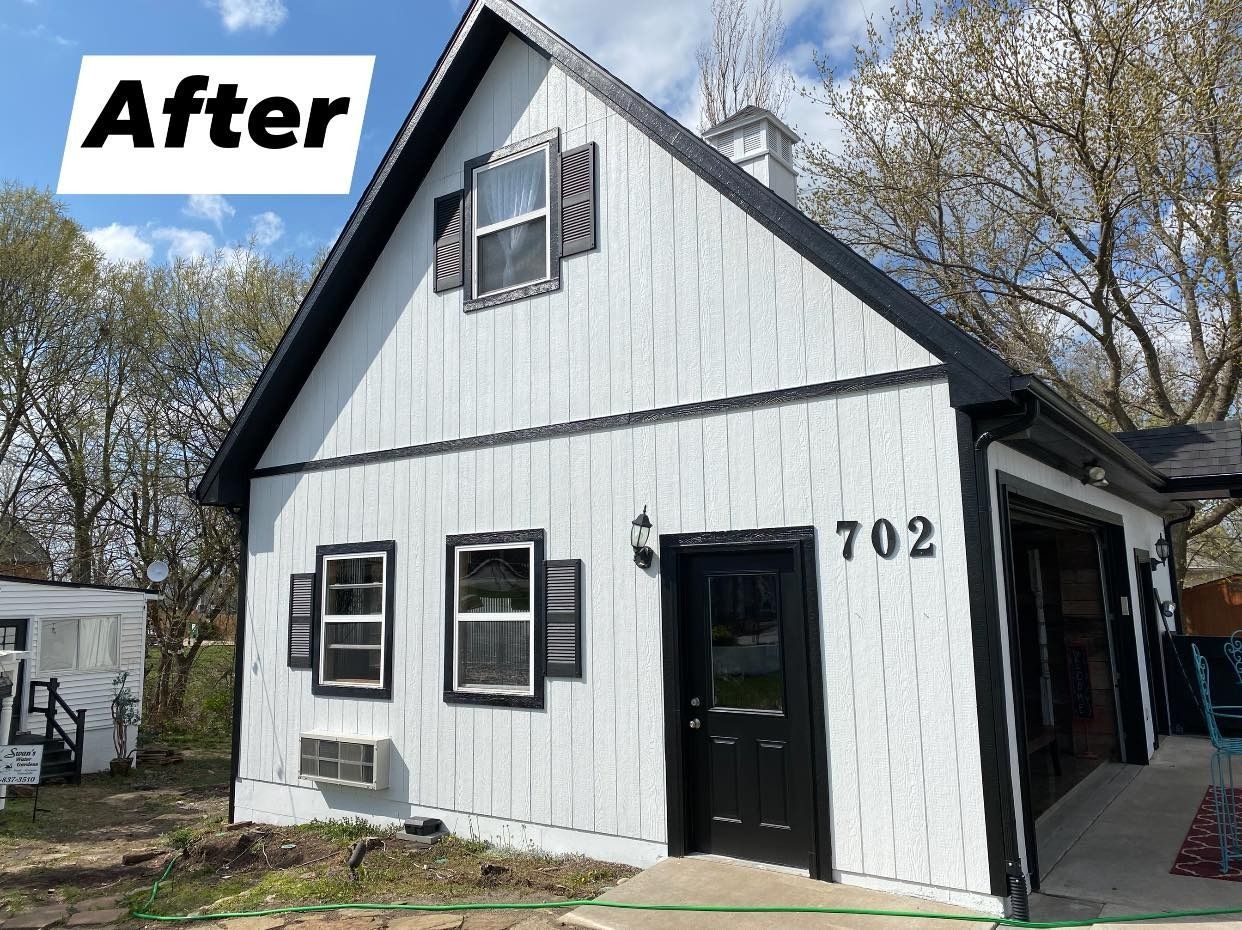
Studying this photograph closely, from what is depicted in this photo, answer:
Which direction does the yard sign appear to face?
toward the camera

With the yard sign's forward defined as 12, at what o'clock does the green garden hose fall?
The green garden hose is roughly at 11 o'clock from the yard sign.

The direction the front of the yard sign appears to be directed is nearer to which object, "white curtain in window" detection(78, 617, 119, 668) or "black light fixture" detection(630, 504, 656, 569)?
the black light fixture

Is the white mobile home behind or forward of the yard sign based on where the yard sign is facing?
behind

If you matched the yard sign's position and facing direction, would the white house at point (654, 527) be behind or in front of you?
in front

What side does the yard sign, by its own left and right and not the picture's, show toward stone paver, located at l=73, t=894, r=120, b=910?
front

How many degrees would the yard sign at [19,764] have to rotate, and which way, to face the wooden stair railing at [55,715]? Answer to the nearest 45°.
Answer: approximately 180°

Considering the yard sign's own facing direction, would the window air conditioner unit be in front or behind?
in front

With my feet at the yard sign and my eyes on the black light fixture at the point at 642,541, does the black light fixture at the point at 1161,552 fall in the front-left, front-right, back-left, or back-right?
front-left

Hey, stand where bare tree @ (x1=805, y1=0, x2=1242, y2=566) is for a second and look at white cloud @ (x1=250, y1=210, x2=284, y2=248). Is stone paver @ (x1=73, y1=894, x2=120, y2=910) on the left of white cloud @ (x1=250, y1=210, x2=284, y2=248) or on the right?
left

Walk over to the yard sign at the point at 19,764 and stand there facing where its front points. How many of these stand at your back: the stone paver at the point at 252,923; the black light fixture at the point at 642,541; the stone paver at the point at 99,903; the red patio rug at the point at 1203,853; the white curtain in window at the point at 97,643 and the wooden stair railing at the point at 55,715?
2

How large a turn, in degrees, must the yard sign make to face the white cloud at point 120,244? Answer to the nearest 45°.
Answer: approximately 180°

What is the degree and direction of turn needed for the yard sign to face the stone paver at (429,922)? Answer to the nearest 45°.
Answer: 0° — it already faces it

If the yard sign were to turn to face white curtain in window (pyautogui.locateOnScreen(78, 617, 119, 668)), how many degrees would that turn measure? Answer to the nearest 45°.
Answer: approximately 180°

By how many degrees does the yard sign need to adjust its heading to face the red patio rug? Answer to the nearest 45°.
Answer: approximately 45° to its left
